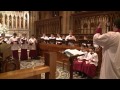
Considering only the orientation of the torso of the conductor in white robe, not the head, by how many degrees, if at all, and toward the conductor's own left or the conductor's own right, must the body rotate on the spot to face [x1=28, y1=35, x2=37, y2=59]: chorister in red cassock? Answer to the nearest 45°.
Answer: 0° — they already face them

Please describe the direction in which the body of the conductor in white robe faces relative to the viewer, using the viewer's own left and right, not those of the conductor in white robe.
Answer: facing away from the viewer and to the left of the viewer

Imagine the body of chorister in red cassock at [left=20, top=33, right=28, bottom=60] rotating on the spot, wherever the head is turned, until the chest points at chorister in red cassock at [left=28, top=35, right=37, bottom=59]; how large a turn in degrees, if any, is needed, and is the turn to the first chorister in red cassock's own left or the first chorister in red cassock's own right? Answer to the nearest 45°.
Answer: approximately 90° to the first chorister in red cassock's own left
